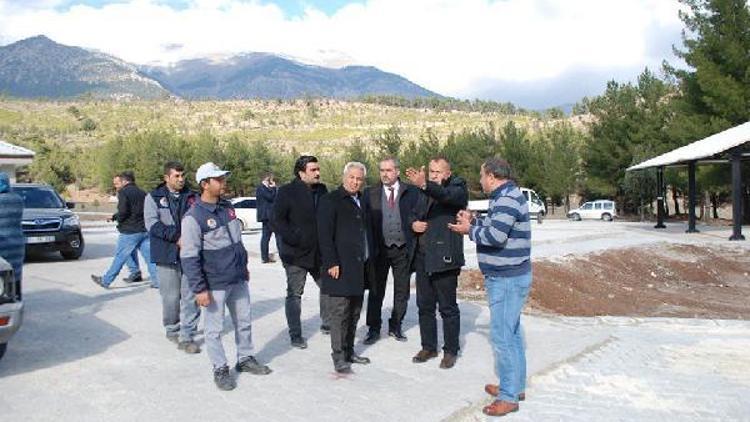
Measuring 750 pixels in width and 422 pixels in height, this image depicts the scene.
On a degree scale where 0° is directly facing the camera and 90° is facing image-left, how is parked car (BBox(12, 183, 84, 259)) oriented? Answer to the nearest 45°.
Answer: approximately 0°

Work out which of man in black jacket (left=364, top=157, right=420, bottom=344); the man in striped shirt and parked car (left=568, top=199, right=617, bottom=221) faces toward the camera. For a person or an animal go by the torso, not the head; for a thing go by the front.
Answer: the man in black jacket

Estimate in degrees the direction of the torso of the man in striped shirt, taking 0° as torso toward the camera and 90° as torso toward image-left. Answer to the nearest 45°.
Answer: approximately 90°

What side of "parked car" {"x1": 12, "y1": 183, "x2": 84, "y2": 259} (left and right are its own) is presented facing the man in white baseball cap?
front

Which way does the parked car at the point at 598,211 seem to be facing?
to the viewer's left

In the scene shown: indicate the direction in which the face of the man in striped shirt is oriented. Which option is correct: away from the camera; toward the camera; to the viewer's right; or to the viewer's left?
to the viewer's left

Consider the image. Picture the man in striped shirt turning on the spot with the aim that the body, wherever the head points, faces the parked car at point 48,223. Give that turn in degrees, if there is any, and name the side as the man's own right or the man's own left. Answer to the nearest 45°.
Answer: approximately 45° to the man's own right
